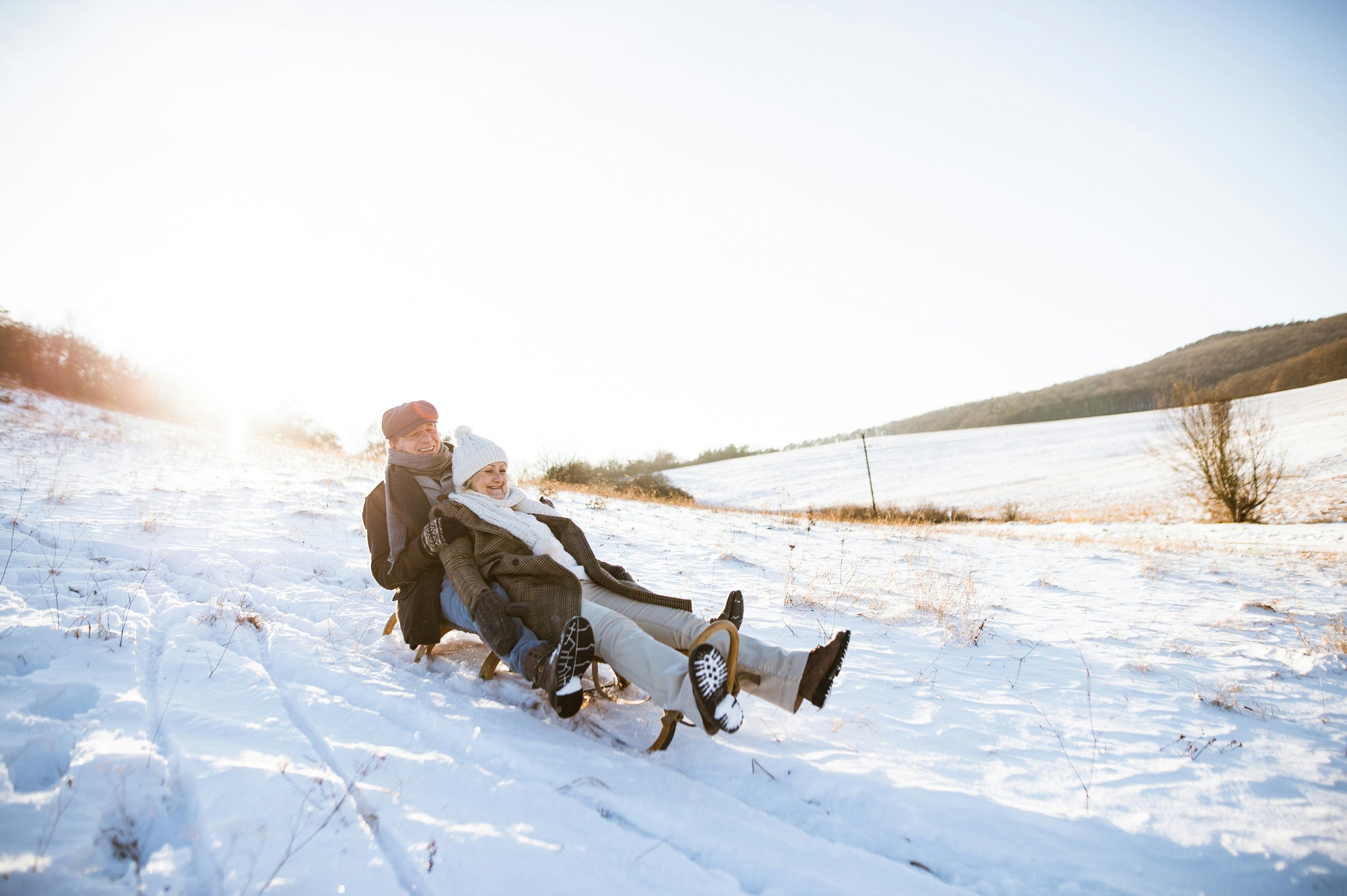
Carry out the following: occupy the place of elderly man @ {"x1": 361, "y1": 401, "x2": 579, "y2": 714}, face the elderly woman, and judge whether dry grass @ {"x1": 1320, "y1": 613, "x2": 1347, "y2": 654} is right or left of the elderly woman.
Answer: left

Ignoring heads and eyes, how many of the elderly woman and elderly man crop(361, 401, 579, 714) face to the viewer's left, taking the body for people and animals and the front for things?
0

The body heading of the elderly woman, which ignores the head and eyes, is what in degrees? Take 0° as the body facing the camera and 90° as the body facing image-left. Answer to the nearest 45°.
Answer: approximately 315°

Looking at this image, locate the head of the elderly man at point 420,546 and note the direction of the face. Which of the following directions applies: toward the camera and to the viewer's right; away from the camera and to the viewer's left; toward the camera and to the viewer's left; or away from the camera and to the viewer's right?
toward the camera and to the viewer's right

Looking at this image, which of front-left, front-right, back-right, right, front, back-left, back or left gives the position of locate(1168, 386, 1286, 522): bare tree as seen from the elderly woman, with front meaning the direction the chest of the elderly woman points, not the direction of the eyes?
left

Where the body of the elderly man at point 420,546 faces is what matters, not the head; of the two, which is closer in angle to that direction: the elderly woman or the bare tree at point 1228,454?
the elderly woman

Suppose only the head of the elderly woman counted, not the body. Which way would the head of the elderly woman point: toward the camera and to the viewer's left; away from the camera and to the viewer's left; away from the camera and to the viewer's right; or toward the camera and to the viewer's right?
toward the camera and to the viewer's right

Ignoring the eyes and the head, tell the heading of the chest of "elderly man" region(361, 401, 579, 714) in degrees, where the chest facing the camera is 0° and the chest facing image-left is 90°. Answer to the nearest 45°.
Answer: approximately 315°

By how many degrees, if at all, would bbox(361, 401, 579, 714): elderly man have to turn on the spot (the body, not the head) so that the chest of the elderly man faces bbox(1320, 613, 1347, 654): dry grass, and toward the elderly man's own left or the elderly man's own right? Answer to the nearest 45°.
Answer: approximately 45° to the elderly man's own left

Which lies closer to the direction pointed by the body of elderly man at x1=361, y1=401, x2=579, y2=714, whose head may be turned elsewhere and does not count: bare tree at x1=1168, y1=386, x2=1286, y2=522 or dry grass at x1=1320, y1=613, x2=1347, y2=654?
the dry grass

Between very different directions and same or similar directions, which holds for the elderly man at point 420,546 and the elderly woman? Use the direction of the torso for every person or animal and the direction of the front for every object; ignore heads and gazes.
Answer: same or similar directions
